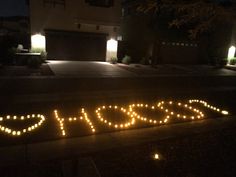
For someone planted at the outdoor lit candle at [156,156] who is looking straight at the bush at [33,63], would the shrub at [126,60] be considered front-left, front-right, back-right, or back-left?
front-right

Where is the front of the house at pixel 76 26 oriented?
toward the camera

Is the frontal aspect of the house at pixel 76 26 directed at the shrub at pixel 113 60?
no

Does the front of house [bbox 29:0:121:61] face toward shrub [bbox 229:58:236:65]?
no

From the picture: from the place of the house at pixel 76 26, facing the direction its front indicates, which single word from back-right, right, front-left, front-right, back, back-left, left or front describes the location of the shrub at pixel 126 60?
left

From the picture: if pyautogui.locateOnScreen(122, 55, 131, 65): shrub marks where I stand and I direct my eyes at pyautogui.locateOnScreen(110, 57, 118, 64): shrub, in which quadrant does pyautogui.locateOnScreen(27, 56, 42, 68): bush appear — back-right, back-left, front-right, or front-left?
front-left

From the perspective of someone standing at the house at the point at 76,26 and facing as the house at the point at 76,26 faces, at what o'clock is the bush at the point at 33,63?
The bush is roughly at 1 o'clock from the house.

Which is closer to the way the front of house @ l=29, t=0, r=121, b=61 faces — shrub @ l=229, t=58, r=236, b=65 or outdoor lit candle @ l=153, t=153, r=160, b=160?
the outdoor lit candle

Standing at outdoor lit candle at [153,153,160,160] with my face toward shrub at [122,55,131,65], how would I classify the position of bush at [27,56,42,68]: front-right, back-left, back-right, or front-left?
front-left

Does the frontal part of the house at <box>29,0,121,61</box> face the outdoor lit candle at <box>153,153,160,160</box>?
yes

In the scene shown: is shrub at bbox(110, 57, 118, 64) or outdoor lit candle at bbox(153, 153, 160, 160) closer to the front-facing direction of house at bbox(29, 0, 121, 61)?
the outdoor lit candle
